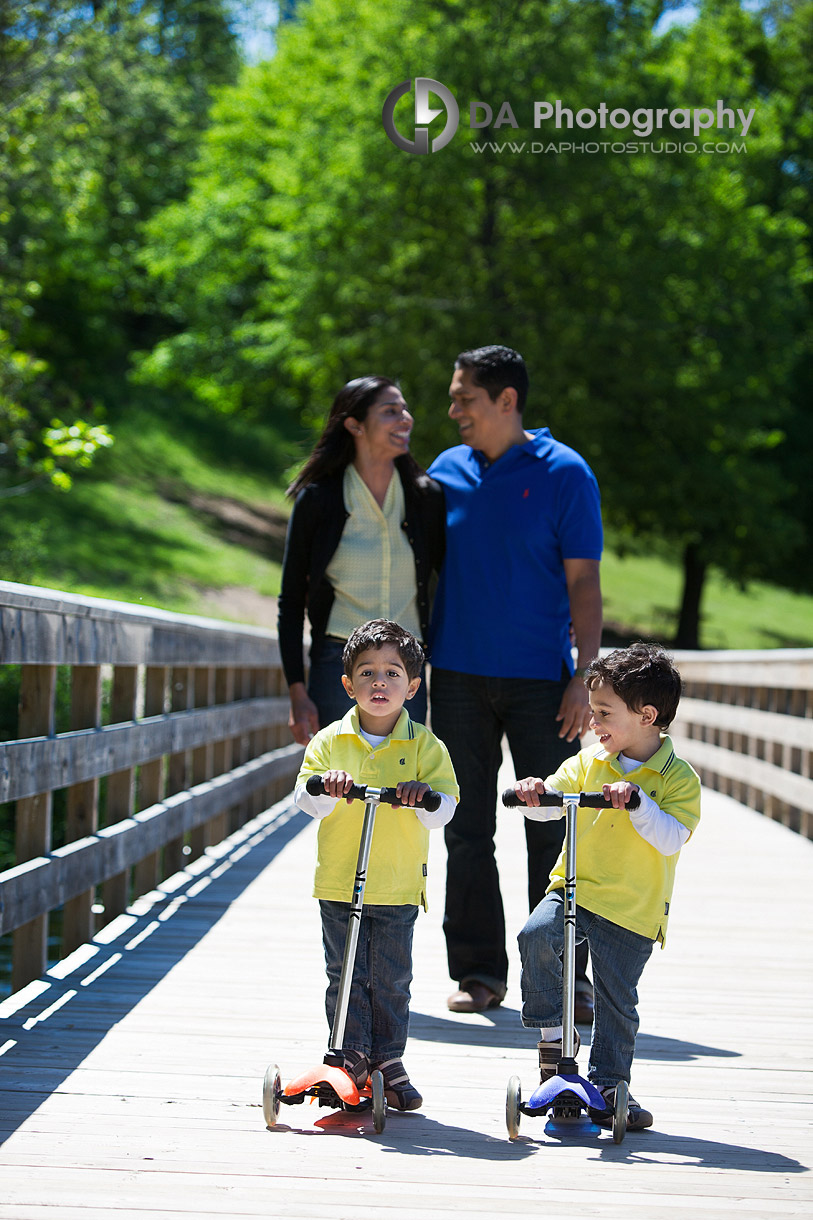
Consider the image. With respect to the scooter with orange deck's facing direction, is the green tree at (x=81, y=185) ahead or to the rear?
to the rear

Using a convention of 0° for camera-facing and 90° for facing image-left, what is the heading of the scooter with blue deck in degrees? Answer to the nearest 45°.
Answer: approximately 0°

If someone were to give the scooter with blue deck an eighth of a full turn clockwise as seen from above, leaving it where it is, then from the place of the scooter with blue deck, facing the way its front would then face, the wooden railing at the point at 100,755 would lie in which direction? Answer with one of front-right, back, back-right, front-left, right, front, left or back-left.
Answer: right

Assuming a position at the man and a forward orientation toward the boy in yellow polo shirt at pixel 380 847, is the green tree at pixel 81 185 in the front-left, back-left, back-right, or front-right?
back-right

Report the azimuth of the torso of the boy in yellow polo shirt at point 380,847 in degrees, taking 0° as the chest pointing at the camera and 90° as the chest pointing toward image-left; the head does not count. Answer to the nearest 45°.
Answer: approximately 0°

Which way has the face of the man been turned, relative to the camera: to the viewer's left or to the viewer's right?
to the viewer's left

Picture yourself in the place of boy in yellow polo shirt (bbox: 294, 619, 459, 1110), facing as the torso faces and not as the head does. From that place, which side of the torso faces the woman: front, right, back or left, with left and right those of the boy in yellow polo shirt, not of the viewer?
back
